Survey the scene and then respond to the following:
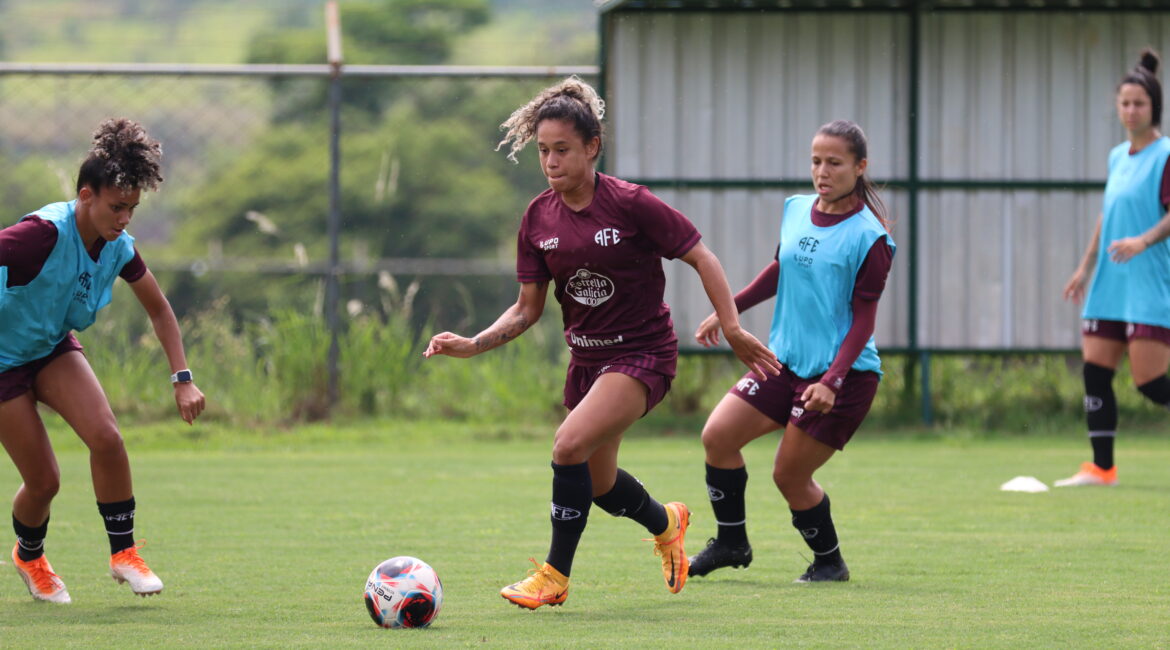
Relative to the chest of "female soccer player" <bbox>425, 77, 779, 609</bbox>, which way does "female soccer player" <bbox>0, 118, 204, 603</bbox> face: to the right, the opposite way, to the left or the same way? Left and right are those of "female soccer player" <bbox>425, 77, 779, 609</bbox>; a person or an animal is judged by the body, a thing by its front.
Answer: to the left

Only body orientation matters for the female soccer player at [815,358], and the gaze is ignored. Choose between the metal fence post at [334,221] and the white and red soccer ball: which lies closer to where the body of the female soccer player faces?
the white and red soccer ball

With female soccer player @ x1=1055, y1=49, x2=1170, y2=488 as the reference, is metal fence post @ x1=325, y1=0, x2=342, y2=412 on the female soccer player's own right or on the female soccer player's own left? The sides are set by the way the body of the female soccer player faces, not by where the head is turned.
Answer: on the female soccer player's own right

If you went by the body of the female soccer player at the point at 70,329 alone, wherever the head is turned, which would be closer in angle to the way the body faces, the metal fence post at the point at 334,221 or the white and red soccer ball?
the white and red soccer ball

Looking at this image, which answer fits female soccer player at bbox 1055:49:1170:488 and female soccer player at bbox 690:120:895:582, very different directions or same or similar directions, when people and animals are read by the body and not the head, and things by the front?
same or similar directions

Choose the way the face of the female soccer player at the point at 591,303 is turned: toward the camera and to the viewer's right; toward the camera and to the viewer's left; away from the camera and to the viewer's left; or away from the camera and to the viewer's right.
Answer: toward the camera and to the viewer's left

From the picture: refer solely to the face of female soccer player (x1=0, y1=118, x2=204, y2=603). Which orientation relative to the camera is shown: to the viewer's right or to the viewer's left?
to the viewer's right

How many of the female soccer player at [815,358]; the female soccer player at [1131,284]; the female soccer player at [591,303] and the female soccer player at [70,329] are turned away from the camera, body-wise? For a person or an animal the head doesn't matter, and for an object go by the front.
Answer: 0

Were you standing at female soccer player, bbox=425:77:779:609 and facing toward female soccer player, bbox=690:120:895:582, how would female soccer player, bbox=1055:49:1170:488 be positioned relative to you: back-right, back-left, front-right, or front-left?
front-left

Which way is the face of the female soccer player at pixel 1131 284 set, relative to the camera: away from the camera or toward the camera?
toward the camera

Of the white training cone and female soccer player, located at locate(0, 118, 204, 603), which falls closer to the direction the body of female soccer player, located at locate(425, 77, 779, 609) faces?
the female soccer player

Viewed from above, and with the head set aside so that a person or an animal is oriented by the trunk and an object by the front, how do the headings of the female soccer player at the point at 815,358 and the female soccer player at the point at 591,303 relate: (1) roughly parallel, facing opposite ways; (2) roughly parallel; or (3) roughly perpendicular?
roughly parallel

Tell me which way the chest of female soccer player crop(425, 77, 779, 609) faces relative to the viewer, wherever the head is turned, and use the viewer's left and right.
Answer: facing the viewer and to the left of the viewer

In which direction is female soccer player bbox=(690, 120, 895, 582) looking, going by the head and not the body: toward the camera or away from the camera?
toward the camera

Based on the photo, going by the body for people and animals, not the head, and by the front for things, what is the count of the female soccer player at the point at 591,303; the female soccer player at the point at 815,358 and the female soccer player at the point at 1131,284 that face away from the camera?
0
